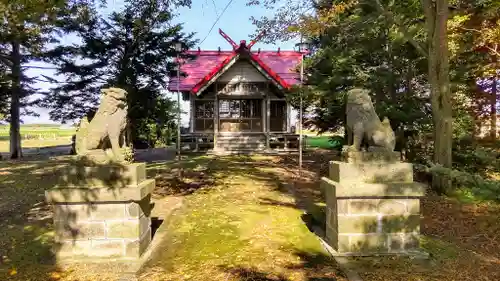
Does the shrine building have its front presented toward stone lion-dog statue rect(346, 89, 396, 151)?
yes

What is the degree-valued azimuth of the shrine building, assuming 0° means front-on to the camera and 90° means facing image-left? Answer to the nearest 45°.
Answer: approximately 0°

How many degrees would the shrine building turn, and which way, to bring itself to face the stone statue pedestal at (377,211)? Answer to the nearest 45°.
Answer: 0° — it already faces it

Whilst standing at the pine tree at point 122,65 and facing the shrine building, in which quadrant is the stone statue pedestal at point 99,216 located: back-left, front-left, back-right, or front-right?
back-right

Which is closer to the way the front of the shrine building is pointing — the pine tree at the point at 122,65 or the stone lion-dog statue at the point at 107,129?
the stone lion-dog statue

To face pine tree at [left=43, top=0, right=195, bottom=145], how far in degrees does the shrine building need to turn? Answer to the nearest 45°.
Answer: approximately 45° to its right

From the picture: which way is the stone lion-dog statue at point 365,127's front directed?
to the viewer's left

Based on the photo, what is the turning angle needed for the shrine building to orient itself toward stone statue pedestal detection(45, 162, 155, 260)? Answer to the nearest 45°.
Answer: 0° — it already faces it

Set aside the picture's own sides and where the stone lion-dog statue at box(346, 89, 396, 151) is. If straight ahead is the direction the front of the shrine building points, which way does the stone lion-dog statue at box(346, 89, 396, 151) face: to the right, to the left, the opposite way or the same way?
to the right

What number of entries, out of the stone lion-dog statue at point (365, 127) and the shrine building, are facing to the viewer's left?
1
